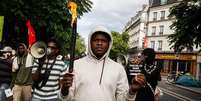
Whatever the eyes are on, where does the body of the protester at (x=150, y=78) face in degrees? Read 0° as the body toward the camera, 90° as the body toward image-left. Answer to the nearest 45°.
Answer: approximately 45°

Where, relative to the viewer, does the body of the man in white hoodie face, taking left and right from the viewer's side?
facing the viewer

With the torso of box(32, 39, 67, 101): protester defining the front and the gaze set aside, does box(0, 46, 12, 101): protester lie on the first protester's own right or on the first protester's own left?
on the first protester's own right

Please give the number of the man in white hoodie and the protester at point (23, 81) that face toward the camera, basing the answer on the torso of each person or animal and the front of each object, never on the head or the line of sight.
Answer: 2

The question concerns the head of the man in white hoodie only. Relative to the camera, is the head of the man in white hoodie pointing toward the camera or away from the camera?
toward the camera

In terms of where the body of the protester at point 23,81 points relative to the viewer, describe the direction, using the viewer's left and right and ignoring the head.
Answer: facing the viewer

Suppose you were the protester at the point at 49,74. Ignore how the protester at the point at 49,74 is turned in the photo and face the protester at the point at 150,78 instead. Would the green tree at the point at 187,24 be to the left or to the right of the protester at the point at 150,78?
left

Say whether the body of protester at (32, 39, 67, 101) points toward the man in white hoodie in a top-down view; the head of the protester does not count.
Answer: no
